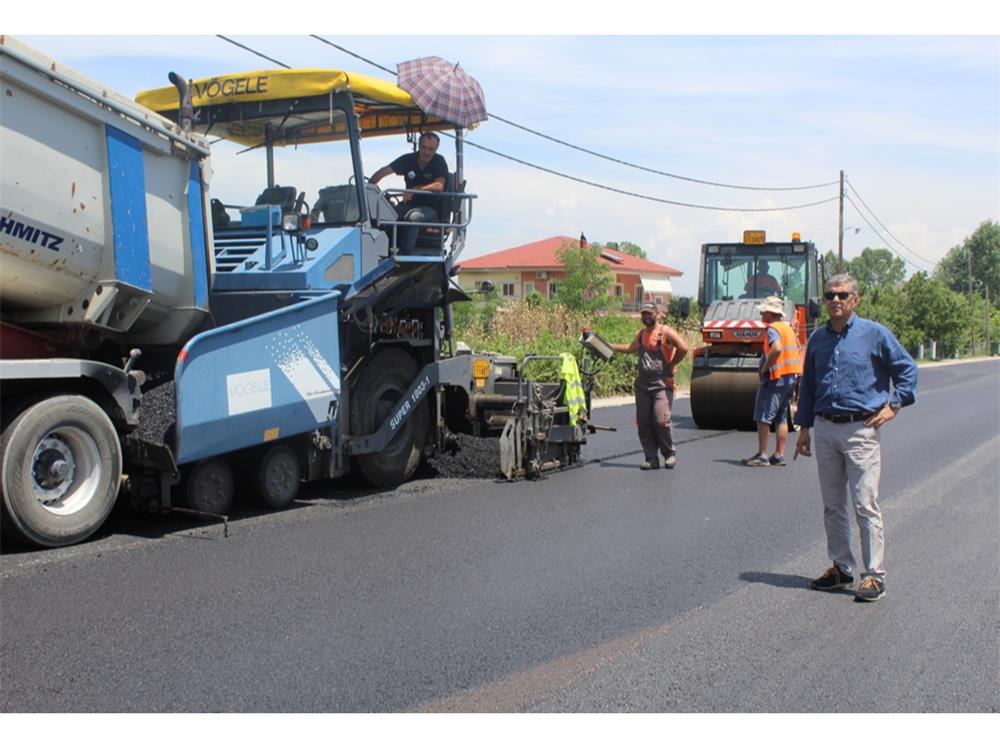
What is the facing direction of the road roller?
toward the camera

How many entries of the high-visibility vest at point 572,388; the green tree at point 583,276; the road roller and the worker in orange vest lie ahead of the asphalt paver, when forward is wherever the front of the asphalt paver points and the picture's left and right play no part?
0

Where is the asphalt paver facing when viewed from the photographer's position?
facing the viewer and to the left of the viewer

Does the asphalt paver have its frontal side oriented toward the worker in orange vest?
no

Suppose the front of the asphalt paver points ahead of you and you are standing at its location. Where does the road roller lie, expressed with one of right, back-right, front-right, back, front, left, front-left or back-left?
back

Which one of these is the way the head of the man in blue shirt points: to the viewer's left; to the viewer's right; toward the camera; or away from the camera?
toward the camera

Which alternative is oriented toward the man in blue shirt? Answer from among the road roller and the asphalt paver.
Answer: the road roller

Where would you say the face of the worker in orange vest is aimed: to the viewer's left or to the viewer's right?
to the viewer's left

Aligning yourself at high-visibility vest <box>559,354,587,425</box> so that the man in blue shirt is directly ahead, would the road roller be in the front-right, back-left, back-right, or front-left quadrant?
back-left

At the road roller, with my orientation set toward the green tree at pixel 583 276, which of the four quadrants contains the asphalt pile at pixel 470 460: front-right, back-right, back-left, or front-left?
back-left

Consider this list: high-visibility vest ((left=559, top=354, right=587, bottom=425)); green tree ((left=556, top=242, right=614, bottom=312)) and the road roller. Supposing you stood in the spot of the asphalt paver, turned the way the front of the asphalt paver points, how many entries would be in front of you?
0

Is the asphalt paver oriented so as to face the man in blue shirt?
no

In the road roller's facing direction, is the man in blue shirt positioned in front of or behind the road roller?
in front

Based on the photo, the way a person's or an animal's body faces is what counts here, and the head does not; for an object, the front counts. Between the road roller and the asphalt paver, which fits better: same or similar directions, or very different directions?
same or similar directions

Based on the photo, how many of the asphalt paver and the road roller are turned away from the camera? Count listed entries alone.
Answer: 0

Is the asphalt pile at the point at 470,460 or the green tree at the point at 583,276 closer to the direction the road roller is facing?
the asphalt pile
